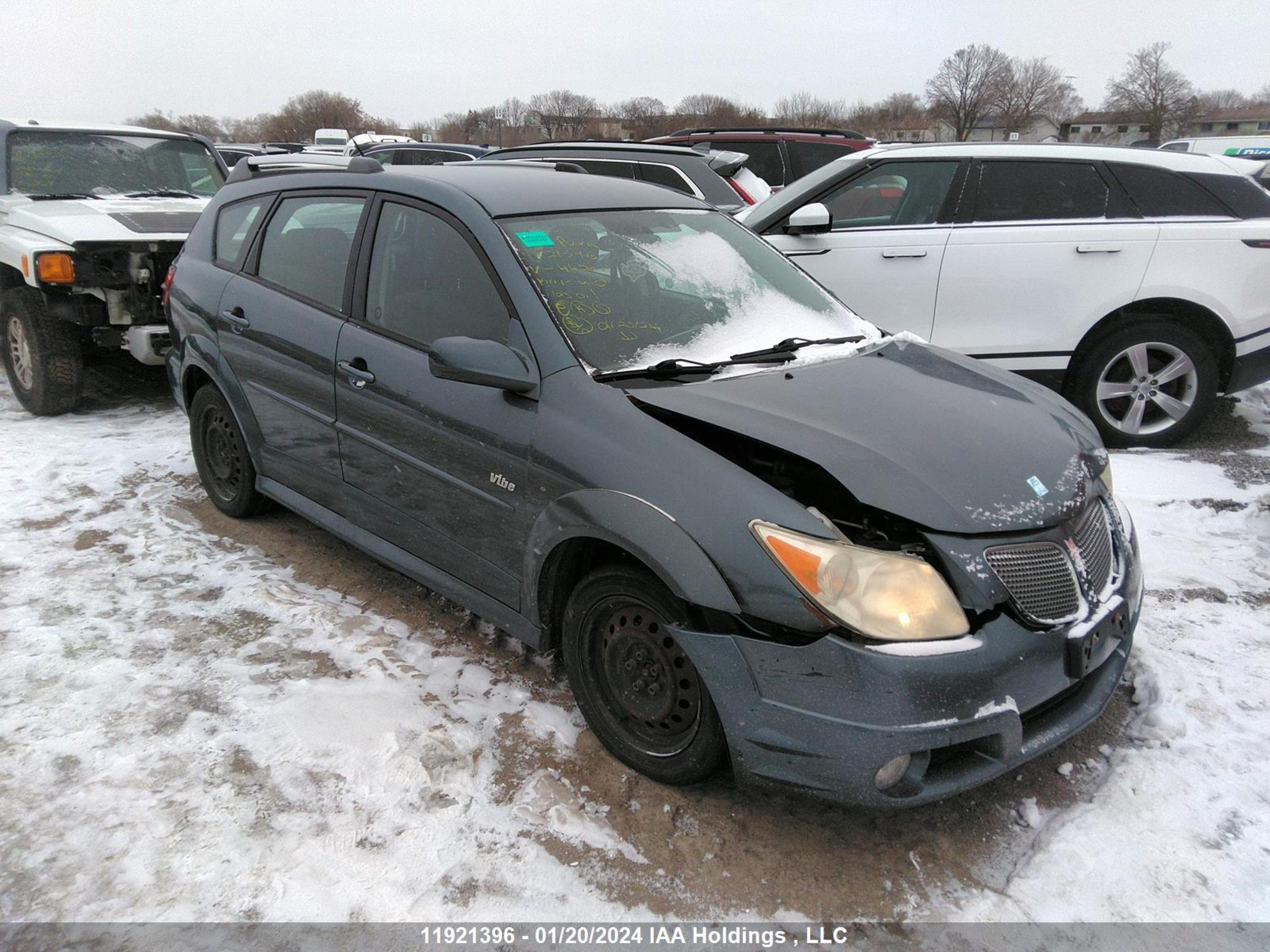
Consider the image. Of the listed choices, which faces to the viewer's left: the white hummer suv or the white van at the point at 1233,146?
the white van

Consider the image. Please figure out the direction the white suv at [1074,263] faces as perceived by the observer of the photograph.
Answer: facing to the left of the viewer

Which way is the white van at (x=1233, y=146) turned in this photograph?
to the viewer's left

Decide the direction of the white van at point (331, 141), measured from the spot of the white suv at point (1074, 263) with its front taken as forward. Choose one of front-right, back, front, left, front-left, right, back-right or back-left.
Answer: front-right

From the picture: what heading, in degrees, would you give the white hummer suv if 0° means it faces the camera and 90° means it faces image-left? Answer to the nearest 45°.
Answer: approximately 315°

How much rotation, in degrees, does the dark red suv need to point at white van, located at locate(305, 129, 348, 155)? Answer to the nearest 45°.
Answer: approximately 45° to its right

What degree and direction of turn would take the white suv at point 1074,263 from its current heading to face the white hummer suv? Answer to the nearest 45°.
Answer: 0° — it already faces it

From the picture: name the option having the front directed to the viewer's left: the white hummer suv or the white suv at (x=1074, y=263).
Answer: the white suv
